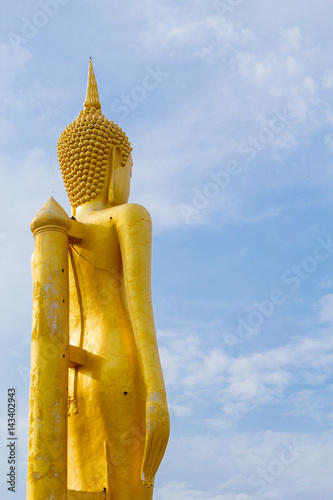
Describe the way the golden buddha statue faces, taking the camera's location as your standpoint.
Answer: facing away from the viewer and to the right of the viewer
